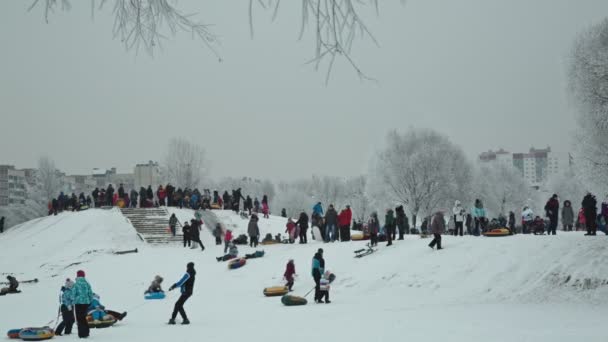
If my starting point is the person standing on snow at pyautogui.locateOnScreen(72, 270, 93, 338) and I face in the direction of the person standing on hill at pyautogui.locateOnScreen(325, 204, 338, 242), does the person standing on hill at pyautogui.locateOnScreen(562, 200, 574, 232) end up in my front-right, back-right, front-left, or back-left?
front-right
